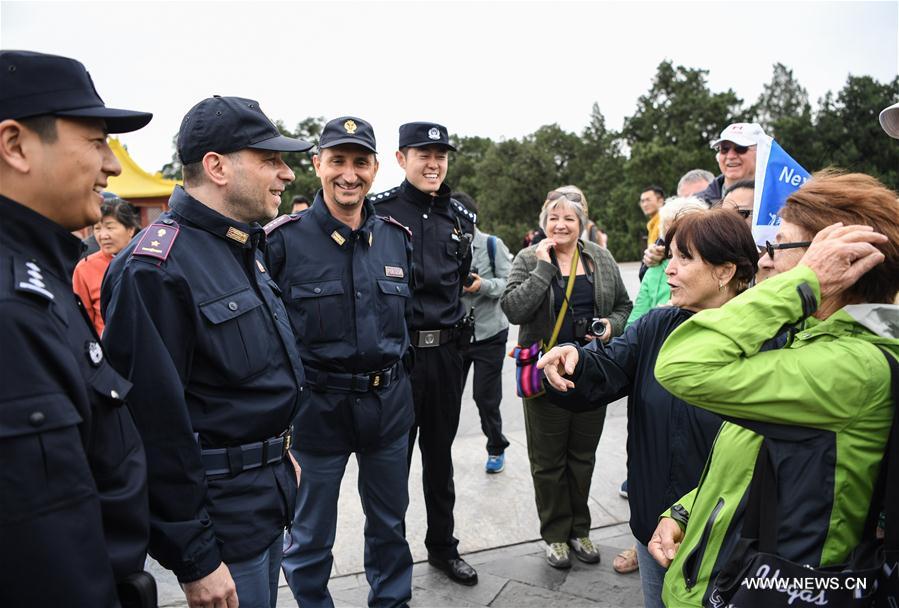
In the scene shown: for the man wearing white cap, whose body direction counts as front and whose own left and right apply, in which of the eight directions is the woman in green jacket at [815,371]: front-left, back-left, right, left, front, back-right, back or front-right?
front-left

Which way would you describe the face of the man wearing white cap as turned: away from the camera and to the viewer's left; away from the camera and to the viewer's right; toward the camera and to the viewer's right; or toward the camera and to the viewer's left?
toward the camera and to the viewer's left

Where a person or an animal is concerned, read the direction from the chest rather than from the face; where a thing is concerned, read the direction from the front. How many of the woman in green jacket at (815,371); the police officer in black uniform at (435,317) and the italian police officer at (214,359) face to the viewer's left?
1

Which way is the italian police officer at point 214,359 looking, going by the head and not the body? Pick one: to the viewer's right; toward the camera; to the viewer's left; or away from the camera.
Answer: to the viewer's right

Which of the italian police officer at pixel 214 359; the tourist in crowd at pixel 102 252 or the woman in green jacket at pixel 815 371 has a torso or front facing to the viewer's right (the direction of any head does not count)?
the italian police officer

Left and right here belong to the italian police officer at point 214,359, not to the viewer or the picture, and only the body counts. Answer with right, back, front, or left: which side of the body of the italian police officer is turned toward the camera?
right

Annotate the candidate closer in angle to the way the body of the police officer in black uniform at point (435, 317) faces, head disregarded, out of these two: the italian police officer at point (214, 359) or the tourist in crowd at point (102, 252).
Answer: the italian police officer

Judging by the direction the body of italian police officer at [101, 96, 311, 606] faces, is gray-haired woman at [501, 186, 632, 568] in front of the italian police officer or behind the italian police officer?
in front

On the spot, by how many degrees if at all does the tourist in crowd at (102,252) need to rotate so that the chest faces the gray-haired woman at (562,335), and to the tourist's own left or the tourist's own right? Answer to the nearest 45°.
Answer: approximately 90° to the tourist's own left

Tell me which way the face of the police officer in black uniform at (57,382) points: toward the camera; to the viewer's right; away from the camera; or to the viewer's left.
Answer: to the viewer's right

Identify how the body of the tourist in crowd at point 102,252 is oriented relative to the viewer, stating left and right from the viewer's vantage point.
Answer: facing the viewer and to the left of the viewer

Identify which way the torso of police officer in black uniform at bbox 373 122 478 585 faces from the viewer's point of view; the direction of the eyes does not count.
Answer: toward the camera

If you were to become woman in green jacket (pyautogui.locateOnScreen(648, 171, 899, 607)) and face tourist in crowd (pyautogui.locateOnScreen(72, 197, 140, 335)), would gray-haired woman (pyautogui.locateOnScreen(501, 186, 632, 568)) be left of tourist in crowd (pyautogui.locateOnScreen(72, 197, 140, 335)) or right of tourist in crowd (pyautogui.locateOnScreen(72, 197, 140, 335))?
right

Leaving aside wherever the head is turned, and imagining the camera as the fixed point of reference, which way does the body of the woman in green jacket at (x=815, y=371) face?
to the viewer's left

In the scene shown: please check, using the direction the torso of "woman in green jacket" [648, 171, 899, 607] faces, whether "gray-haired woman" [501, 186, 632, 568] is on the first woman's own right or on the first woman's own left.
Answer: on the first woman's own right

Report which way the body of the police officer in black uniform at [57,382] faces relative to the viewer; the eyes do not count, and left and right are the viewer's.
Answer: facing to the right of the viewer

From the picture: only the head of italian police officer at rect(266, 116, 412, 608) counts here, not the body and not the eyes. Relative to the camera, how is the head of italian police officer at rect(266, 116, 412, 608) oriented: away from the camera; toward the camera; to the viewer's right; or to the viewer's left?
toward the camera

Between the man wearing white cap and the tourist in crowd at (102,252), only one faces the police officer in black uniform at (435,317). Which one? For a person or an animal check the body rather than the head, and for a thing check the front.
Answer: the man wearing white cap

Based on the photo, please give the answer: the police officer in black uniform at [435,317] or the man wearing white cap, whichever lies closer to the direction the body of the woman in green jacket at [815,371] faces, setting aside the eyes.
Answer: the police officer in black uniform

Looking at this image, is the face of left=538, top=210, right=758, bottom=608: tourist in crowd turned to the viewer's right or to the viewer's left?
to the viewer's left

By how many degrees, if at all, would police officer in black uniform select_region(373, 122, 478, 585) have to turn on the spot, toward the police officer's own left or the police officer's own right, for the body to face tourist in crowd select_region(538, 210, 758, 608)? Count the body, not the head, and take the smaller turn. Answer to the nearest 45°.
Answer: approximately 45° to the police officer's own left
